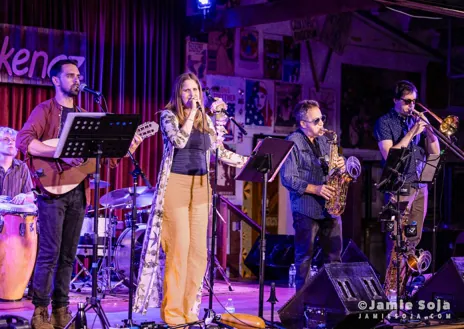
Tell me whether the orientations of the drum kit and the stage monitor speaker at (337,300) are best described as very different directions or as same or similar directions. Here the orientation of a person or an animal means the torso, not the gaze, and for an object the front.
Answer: very different directions

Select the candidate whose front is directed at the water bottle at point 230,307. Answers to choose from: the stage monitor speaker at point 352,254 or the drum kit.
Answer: the drum kit

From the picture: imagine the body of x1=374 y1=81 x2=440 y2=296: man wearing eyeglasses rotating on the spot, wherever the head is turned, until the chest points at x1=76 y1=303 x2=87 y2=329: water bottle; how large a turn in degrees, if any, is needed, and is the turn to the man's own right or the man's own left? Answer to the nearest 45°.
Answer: approximately 90° to the man's own right

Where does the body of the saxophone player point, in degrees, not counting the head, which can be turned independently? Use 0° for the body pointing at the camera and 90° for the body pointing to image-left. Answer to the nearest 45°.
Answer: approximately 315°
